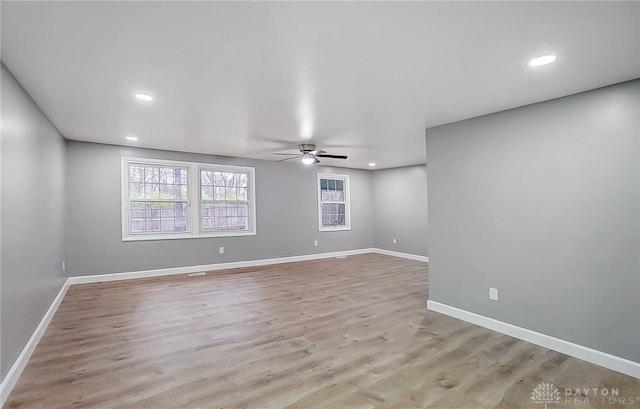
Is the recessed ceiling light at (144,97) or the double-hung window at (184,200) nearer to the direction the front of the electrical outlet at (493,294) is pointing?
the recessed ceiling light

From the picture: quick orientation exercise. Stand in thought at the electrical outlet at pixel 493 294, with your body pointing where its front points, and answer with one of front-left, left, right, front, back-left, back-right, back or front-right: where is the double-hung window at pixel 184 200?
front-right

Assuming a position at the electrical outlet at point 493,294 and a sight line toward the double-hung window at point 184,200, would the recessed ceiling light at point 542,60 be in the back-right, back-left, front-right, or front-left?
back-left

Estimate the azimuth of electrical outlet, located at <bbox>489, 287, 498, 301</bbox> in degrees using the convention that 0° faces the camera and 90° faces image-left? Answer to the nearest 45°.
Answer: approximately 45°

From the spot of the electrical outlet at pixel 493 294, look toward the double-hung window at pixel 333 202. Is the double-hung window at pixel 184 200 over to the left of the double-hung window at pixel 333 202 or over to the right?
left

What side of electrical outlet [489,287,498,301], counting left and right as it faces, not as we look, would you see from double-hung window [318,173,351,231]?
right

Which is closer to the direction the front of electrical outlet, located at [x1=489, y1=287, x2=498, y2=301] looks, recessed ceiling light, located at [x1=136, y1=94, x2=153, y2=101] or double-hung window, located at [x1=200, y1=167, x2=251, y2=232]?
the recessed ceiling light

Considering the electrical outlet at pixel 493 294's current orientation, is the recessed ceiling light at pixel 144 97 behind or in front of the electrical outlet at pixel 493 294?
in front

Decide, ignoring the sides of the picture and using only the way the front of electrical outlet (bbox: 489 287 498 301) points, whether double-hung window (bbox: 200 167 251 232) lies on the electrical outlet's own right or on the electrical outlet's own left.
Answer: on the electrical outlet's own right
